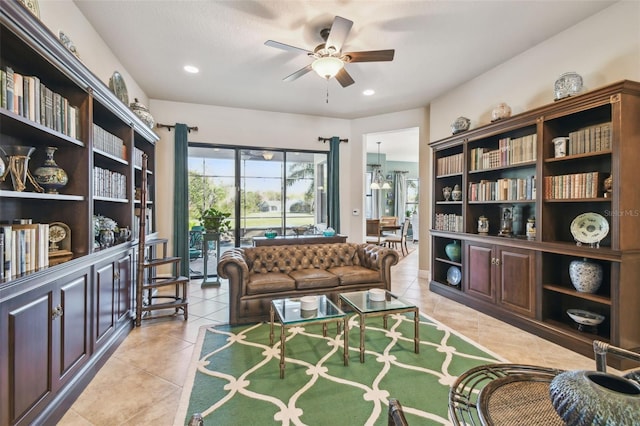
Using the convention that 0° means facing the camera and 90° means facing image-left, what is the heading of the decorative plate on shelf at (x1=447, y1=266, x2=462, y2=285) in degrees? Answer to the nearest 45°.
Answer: approximately 45°

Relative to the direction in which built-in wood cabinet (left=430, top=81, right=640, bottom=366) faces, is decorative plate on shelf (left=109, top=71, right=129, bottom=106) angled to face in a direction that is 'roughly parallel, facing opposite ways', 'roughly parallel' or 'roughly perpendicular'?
roughly parallel, facing opposite ways

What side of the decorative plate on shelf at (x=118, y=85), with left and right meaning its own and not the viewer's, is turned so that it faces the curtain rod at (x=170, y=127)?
left

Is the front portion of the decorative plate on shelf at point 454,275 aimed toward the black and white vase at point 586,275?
no

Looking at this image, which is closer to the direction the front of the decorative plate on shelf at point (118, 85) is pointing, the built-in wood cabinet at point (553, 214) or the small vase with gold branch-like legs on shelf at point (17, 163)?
the built-in wood cabinet

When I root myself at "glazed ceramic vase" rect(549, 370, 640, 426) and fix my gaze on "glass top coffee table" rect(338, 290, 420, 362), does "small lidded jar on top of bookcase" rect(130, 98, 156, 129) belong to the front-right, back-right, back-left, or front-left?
front-left

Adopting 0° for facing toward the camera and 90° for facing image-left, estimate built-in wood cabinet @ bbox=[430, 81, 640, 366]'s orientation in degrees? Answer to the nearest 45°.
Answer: approximately 45°

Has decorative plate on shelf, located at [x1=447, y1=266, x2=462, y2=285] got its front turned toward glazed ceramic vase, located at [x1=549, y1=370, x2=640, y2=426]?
no

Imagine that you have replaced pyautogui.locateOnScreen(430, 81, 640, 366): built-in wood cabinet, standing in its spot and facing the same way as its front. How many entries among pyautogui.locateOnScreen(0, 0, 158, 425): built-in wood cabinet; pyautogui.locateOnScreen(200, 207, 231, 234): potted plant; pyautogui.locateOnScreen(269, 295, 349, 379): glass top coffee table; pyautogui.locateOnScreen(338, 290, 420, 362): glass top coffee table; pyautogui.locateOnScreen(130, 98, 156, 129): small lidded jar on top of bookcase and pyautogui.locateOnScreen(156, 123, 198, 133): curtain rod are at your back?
0

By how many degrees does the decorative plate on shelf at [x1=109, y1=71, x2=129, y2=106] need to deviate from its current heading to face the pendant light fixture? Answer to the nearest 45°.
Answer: approximately 90° to its left

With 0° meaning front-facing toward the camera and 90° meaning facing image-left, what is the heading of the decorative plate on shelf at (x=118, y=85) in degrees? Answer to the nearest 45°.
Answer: approximately 315°

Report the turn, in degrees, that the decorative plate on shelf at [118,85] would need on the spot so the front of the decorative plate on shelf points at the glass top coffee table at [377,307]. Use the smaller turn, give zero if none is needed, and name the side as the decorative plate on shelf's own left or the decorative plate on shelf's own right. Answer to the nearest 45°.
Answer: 0° — it already faces it

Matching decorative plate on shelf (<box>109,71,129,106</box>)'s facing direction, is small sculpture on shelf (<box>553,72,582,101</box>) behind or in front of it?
in front

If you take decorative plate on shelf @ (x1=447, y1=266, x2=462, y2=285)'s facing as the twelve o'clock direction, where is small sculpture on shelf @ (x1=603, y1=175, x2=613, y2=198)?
The small sculpture on shelf is roughly at 9 o'clock from the decorative plate on shelf.

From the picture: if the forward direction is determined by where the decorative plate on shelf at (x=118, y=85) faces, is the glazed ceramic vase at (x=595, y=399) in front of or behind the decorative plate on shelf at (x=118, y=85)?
in front

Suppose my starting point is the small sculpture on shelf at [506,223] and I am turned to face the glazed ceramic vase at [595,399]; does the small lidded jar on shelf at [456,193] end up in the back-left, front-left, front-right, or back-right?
back-right

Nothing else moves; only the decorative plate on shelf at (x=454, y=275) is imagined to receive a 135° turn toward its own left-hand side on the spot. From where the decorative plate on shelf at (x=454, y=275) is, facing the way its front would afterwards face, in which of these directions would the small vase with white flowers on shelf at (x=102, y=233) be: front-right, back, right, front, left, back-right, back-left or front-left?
back-right

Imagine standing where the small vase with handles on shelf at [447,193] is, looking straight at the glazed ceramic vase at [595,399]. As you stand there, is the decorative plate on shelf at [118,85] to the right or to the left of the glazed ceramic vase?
right

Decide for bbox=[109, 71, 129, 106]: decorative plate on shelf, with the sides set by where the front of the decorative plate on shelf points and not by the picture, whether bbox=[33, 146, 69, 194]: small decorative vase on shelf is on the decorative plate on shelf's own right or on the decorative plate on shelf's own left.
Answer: on the decorative plate on shelf's own right

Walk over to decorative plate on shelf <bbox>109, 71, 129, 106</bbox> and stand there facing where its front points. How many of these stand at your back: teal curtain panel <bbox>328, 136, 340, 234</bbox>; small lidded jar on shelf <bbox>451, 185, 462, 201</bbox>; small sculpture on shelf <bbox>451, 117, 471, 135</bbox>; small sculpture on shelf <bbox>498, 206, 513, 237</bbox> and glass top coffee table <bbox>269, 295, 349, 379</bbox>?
0

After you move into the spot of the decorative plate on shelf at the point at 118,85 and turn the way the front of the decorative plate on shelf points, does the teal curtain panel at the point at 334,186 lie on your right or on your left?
on your left
